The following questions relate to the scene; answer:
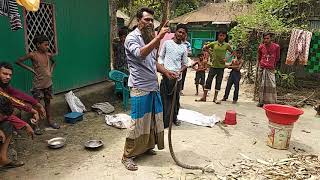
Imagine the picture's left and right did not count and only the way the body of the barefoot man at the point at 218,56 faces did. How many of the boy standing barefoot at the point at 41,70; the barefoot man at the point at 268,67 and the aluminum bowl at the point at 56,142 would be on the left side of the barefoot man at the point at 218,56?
1

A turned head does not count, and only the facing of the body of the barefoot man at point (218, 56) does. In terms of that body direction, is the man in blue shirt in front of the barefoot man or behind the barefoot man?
in front

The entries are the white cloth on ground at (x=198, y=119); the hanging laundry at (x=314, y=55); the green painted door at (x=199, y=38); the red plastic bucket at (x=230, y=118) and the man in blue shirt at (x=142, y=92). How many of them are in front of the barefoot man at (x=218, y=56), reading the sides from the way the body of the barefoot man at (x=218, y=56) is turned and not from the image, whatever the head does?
3

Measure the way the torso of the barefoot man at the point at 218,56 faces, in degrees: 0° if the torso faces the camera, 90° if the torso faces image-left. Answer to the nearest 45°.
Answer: approximately 0°

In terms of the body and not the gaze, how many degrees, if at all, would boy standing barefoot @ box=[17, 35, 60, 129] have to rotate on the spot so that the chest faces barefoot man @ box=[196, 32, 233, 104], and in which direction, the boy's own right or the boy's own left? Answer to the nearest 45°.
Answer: approximately 45° to the boy's own left

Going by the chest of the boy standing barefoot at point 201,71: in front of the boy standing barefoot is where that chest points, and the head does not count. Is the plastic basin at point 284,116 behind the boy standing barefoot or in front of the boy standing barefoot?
in front

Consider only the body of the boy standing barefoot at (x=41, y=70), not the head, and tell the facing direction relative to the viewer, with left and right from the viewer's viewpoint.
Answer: facing the viewer and to the right of the viewer

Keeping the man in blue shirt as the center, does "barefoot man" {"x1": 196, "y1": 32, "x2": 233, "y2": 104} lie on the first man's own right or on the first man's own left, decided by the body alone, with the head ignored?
on the first man's own left

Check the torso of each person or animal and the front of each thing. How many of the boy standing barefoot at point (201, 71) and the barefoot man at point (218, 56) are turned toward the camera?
2

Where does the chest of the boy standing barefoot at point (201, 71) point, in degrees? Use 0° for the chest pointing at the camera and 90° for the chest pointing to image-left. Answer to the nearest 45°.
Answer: approximately 0°

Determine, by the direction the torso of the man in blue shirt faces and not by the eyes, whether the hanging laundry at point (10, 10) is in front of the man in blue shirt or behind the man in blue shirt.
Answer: behind
